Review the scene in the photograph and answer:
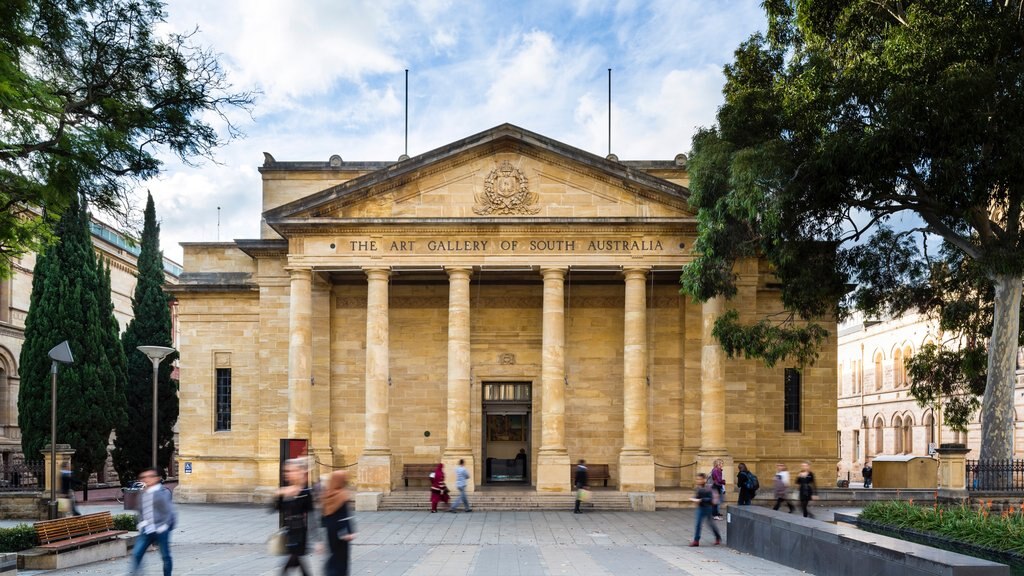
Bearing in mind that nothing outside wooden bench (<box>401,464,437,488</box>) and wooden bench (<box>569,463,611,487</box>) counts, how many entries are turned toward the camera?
2

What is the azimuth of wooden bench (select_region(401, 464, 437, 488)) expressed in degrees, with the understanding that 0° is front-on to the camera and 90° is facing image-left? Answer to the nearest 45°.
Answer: approximately 0°

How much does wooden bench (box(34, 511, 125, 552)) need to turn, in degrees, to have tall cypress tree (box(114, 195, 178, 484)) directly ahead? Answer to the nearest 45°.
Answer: approximately 135° to its left

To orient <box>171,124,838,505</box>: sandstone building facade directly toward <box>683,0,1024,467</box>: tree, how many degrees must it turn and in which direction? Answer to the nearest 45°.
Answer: approximately 45° to its left

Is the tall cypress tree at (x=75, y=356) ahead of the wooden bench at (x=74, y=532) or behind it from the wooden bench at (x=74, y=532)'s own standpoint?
behind

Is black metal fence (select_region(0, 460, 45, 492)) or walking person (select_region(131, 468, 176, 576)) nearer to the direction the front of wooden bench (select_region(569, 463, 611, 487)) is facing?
the walking person

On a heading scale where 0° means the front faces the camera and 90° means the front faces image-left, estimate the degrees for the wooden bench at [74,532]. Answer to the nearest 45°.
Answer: approximately 315°
